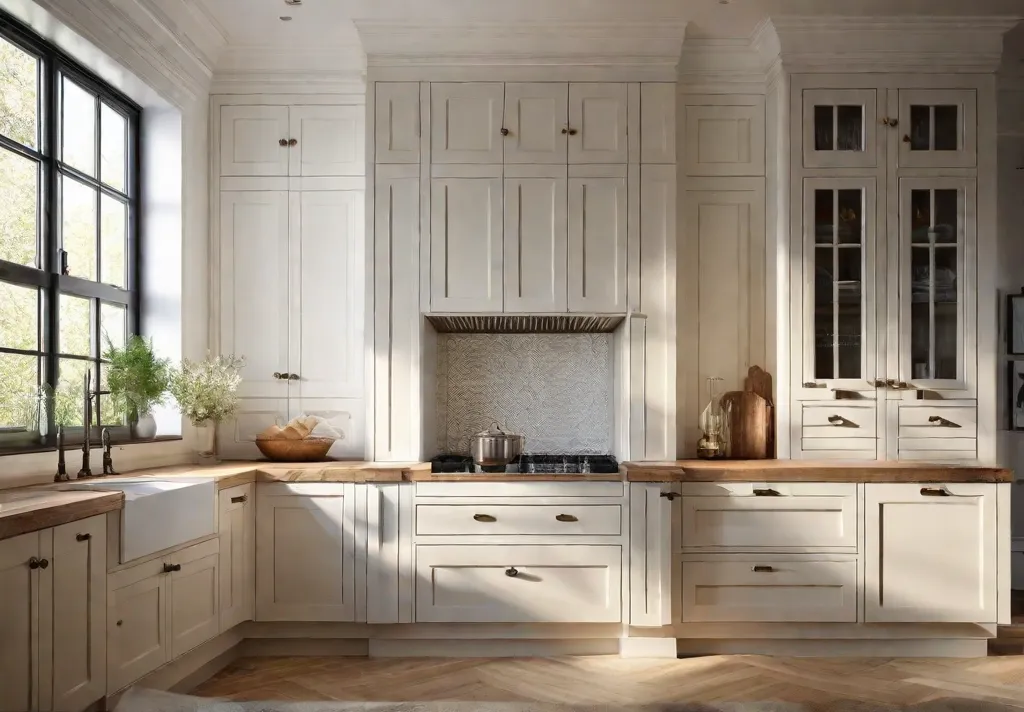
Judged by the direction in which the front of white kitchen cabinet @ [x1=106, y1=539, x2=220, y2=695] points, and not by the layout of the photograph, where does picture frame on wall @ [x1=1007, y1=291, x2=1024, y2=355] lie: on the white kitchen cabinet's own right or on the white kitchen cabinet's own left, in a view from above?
on the white kitchen cabinet's own left

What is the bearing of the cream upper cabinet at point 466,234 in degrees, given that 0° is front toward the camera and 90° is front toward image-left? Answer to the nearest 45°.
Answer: approximately 0°

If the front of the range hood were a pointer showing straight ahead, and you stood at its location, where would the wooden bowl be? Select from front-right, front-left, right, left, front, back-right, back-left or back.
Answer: right
